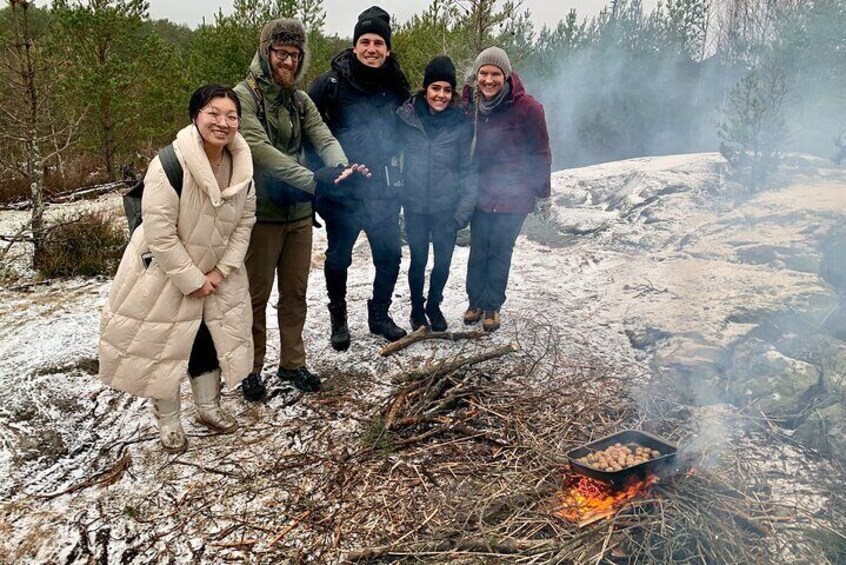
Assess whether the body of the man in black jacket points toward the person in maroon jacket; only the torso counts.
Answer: no

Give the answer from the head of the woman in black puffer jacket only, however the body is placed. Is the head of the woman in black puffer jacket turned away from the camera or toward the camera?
toward the camera

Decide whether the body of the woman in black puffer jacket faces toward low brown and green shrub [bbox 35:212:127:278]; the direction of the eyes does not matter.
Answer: no

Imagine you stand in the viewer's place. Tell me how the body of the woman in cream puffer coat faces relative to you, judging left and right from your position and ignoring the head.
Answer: facing the viewer and to the right of the viewer

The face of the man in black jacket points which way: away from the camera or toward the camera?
toward the camera

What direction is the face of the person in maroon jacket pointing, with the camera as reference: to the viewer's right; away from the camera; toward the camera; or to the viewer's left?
toward the camera

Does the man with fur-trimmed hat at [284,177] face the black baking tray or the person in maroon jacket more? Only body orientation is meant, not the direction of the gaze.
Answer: the black baking tray

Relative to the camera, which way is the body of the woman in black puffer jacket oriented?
toward the camera

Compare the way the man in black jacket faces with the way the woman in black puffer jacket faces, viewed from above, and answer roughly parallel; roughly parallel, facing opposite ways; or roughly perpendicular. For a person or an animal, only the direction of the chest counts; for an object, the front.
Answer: roughly parallel

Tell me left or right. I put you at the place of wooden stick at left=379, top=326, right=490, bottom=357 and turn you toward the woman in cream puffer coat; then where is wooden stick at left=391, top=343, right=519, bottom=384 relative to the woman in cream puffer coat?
left

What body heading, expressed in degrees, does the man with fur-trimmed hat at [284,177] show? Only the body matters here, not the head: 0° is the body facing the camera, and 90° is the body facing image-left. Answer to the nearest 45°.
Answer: approximately 315°

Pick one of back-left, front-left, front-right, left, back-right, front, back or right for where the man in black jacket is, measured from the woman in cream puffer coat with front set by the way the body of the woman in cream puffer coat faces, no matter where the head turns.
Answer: left

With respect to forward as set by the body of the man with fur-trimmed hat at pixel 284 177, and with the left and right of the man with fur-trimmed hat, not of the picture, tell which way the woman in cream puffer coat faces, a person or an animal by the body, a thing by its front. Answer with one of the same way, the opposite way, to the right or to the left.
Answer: the same way

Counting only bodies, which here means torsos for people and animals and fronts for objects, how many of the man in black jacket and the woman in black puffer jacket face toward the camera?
2

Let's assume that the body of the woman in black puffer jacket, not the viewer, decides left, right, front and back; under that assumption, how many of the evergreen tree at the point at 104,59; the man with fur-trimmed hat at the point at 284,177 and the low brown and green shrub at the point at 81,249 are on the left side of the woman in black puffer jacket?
0

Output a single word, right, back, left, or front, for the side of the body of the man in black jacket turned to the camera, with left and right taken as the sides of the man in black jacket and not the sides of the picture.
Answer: front
